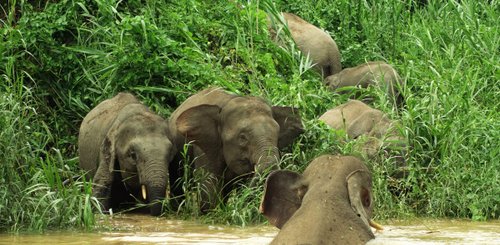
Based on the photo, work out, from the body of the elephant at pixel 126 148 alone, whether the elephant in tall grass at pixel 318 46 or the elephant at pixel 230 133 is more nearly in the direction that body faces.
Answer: the elephant

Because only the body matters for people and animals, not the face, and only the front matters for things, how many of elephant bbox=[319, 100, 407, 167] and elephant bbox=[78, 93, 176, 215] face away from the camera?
0

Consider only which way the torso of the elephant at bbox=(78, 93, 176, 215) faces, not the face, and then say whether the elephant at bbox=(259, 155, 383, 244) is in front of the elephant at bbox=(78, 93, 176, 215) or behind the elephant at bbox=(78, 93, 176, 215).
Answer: in front

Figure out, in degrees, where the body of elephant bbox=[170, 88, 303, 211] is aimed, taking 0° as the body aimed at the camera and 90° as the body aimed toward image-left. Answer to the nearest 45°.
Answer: approximately 315°

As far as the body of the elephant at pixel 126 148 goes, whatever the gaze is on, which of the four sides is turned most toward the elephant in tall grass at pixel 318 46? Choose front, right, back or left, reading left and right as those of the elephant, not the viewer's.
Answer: left

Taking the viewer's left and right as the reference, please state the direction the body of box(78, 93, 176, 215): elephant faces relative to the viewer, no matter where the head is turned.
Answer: facing the viewer and to the right of the viewer
